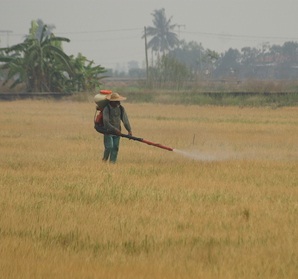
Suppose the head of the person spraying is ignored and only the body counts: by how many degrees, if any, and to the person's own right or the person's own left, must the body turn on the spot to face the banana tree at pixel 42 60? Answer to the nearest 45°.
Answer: approximately 135° to the person's own left

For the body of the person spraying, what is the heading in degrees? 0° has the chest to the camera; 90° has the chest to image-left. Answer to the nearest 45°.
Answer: approximately 315°
